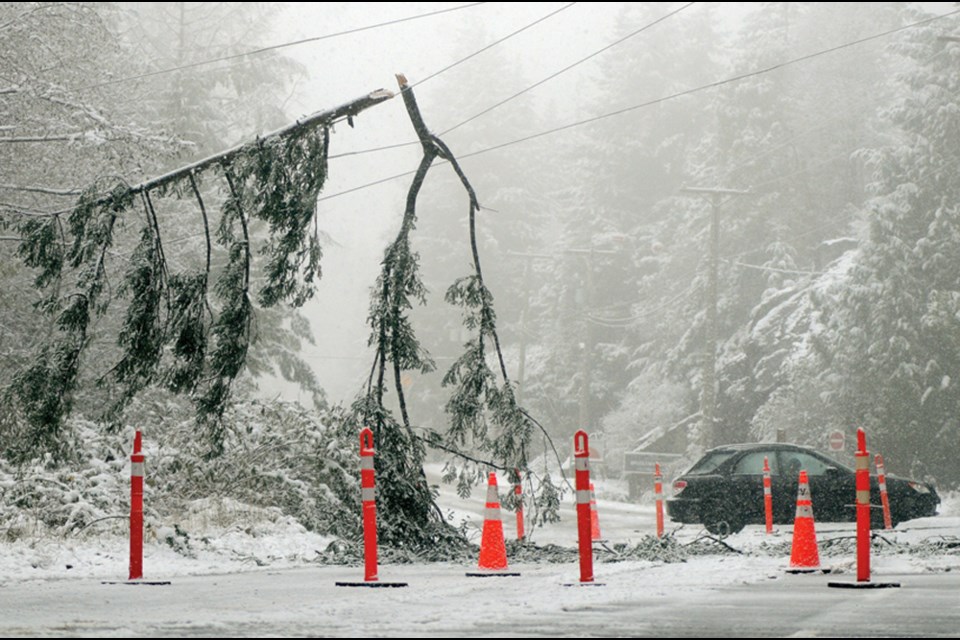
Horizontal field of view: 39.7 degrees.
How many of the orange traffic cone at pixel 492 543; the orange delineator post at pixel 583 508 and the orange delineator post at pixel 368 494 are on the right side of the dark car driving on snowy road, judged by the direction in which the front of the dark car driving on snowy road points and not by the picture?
3

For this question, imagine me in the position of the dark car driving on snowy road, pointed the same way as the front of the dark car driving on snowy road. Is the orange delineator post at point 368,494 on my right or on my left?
on my right

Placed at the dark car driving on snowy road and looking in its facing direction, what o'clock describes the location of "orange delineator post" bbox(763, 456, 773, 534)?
The orange delineator post is roughly at 3 o'clock from the dark car driving on snowy road.

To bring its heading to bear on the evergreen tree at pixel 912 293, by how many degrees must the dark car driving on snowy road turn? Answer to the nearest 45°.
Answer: approximately 90° to its left

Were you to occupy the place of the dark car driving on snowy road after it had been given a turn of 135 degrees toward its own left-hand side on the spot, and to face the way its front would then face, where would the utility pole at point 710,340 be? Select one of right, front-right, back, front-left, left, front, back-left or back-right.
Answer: front-right

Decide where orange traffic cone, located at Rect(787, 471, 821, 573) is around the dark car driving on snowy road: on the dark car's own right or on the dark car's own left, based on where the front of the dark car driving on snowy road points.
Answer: on the dark car's own right

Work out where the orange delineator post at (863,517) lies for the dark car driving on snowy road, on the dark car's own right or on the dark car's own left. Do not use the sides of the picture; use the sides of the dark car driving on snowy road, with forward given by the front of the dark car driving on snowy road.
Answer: on the dark car's own right

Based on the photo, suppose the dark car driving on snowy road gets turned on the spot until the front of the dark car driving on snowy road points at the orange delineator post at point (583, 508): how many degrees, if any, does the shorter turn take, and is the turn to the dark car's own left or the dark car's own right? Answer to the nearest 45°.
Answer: approximately 90° to the dark car's own right

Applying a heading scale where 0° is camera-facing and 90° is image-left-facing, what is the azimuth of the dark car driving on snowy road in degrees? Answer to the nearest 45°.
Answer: approximately 270°

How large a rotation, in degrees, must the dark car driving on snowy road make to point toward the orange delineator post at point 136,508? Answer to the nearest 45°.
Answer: approximately 135° to its right

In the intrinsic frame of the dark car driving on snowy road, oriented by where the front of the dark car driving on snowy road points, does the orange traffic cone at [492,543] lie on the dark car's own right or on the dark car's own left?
on the dark car's own right

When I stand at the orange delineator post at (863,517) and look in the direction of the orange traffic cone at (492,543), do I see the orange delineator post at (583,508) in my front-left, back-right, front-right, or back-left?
front-left

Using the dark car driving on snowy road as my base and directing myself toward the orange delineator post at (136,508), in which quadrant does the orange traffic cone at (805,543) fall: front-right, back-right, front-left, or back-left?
front-left
